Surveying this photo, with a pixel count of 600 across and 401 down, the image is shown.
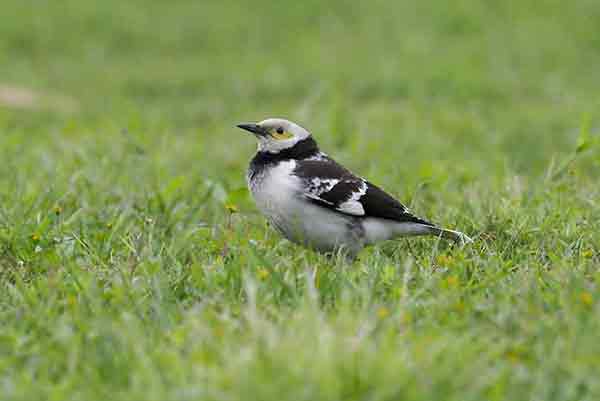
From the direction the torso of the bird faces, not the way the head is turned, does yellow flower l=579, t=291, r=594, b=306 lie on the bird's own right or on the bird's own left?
on the bird's own left

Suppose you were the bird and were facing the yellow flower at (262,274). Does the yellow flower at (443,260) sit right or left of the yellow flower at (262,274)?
left

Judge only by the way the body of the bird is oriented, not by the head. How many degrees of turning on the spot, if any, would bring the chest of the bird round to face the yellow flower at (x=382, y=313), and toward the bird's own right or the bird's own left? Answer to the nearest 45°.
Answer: approximately 90° to the bird's own left

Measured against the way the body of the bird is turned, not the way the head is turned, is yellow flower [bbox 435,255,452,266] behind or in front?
behind

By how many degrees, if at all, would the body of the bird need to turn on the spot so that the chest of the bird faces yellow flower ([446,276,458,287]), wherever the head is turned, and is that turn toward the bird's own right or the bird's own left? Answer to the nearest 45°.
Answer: approximately 135° to the bird's own left

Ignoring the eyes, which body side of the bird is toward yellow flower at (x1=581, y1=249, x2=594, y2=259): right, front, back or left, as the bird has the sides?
back

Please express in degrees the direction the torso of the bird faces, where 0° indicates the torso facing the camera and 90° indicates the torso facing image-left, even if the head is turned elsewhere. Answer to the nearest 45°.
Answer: approximately 90°

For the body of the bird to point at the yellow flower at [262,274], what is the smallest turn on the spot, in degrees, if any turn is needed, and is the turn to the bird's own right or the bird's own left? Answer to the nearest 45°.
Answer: approximately 90° to the bird's own left

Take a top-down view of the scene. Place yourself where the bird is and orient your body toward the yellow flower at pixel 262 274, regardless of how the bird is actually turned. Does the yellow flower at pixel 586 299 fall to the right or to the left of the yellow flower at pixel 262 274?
left
